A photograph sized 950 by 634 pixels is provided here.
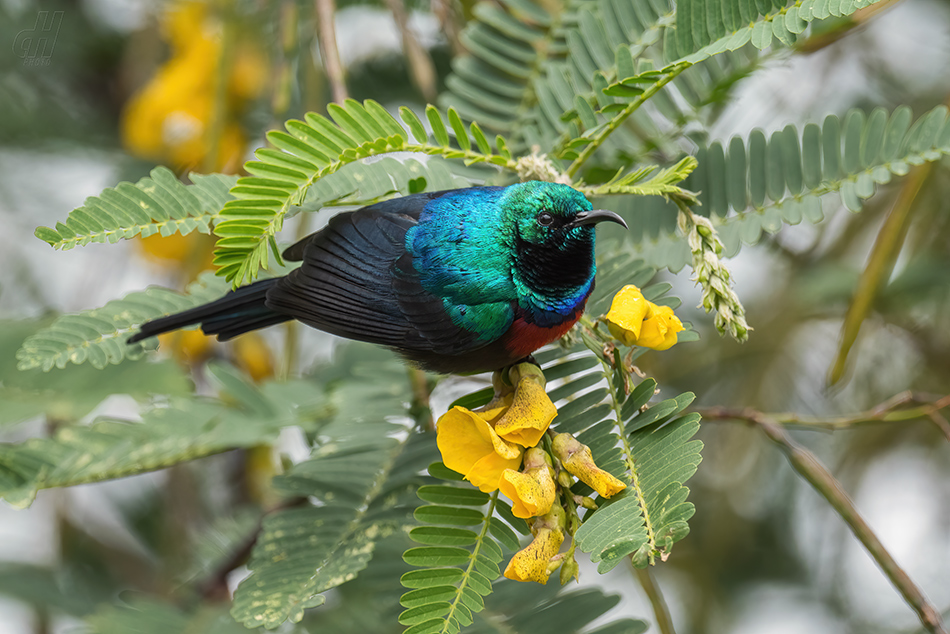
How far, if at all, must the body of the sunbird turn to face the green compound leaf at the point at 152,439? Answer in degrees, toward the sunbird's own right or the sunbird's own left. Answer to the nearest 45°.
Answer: approximately 135° to the sunbird's own left

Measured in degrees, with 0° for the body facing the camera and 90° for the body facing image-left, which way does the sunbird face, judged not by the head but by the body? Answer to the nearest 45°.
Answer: approximately 270°
